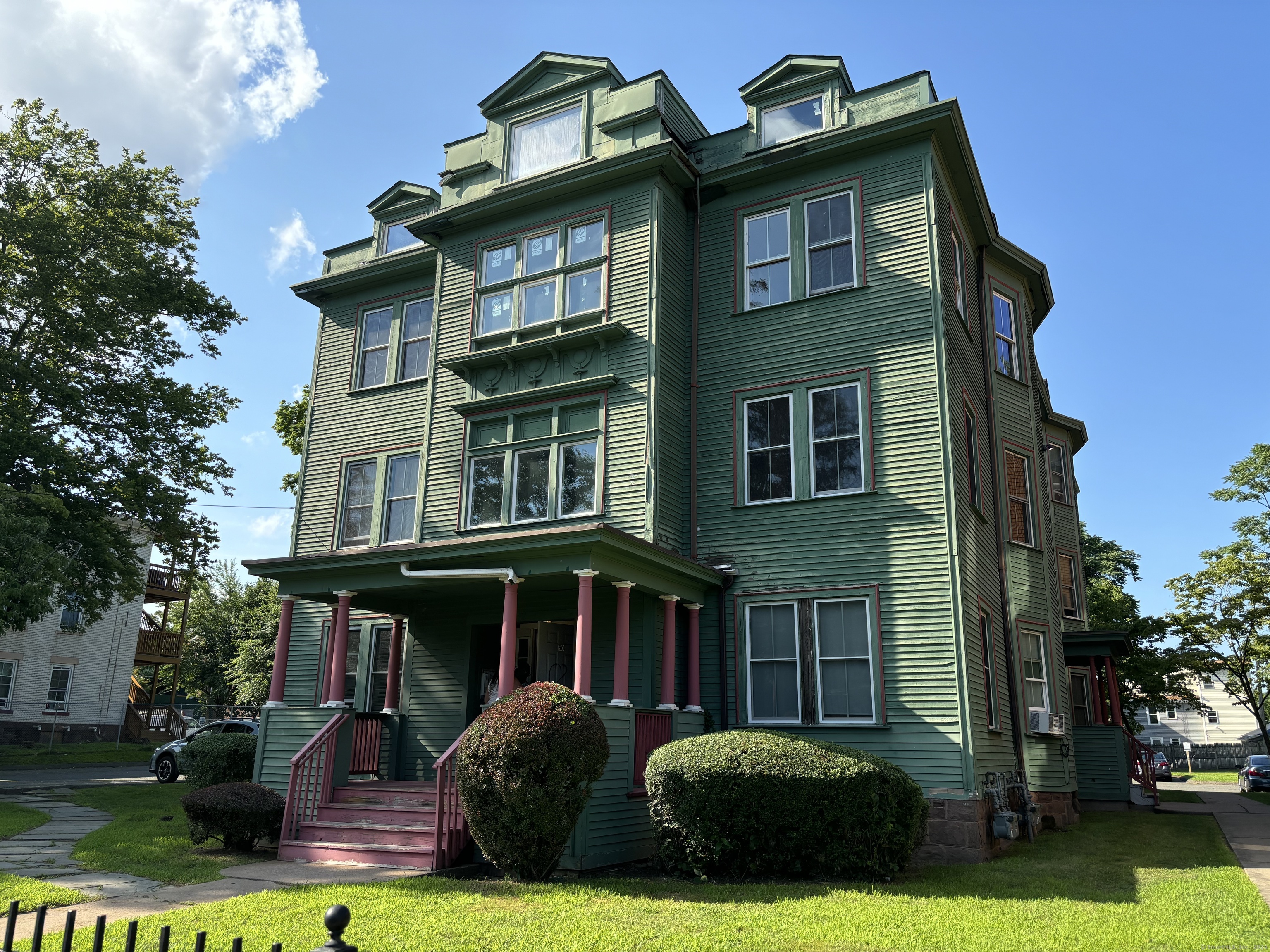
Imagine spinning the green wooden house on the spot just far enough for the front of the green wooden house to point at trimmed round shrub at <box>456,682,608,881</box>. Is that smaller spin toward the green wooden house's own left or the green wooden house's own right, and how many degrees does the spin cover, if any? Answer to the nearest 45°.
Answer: approximately 45° to the green wooden house's own left

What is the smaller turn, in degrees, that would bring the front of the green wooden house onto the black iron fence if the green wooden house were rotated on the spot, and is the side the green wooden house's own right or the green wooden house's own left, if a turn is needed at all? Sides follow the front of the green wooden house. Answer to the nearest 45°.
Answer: approximately 45° to the green wooden house's own left

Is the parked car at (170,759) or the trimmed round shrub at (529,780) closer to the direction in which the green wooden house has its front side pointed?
the trimmed round shrub

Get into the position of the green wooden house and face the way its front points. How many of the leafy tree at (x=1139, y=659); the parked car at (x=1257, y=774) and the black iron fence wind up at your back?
2

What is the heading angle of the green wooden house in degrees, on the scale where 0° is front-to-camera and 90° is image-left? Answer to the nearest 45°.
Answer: approximately 45°

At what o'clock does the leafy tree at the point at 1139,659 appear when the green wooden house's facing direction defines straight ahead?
The leafy tree is roughly at 6 o'clock from the green wooden house.

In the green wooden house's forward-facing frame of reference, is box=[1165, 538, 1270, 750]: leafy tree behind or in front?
behind

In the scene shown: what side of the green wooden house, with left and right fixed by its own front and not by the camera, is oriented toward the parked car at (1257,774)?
back

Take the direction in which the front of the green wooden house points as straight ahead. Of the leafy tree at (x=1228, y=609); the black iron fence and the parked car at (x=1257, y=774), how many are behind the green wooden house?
2

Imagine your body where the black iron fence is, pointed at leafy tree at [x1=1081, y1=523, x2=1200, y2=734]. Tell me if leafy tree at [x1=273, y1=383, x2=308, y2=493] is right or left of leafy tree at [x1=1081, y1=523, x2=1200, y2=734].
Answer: left

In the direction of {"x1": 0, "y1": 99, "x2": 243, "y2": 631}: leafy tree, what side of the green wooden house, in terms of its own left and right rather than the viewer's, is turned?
right

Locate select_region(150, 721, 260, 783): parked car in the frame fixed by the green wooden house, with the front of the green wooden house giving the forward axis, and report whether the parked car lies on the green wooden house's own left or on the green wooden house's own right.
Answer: on the green wooden house's own right

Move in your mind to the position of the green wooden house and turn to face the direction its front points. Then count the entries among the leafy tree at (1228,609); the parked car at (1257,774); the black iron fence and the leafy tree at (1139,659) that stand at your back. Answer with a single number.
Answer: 3
